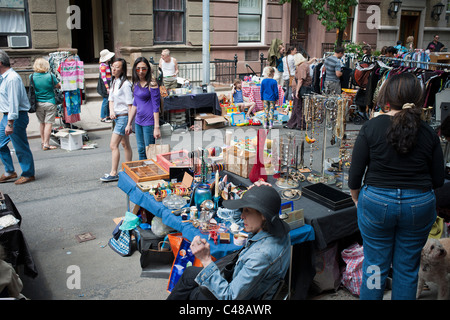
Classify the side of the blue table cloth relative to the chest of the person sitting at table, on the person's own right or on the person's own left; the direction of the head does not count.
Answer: on the person's own right

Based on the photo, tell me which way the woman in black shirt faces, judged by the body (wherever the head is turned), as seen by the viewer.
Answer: away from the camera

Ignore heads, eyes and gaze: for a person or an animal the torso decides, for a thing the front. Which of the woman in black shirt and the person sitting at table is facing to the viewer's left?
the person sitting at table

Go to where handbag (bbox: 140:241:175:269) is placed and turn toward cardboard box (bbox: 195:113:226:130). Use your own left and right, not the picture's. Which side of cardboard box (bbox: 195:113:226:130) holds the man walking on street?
left

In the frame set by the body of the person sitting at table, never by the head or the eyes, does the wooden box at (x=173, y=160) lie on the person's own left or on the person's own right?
on the person's own right

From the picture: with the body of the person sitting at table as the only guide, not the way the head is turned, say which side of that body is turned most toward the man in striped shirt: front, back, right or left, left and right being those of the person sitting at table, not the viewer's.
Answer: right

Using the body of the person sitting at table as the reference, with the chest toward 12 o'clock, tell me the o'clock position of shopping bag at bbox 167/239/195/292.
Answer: The shopping bag is roughly at 2 o'clock from the person sitting at table.

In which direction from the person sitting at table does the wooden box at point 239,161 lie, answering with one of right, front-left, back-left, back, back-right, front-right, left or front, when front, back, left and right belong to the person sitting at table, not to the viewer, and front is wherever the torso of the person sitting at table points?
right

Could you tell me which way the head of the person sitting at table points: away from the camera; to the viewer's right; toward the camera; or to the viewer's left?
to the viewer's left

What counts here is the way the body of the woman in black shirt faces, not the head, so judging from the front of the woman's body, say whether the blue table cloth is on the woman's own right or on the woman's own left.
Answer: on the woman's own left

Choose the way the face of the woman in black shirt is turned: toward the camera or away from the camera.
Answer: away from the camera

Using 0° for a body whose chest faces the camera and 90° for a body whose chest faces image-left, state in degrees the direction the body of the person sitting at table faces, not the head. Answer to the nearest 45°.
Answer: approximately 90°
